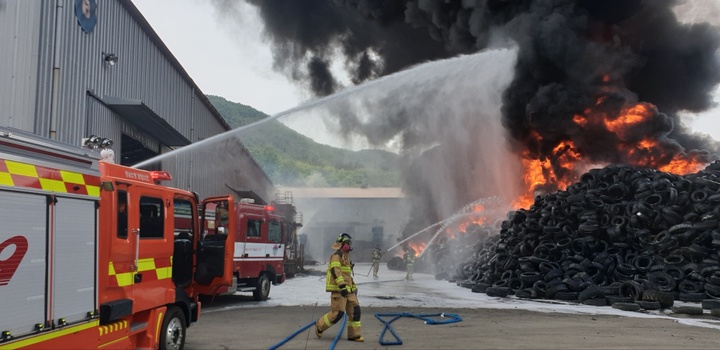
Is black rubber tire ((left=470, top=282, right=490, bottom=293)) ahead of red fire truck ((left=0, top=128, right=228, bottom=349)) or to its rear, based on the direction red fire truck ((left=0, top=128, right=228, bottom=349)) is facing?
ahead

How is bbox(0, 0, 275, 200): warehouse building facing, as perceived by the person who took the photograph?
facing the viewer and to the right of the viewer

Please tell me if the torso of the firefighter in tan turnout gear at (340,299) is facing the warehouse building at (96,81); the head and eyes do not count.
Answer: no

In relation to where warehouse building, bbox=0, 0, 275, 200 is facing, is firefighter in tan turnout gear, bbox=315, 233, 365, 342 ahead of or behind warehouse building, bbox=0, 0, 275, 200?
ahead

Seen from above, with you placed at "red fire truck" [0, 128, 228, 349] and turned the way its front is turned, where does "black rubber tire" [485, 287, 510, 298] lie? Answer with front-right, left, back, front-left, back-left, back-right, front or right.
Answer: front

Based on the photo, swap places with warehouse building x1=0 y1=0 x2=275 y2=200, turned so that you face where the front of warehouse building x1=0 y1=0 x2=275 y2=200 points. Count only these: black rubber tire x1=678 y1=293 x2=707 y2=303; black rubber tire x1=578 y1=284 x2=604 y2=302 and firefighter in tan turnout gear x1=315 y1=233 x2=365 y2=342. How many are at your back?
0

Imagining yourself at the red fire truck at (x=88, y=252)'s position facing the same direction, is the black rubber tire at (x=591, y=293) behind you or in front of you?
in front

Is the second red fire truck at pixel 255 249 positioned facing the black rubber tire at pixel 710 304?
no

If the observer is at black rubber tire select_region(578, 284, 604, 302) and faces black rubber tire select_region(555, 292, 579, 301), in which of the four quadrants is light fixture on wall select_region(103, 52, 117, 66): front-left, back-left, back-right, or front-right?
front-left
